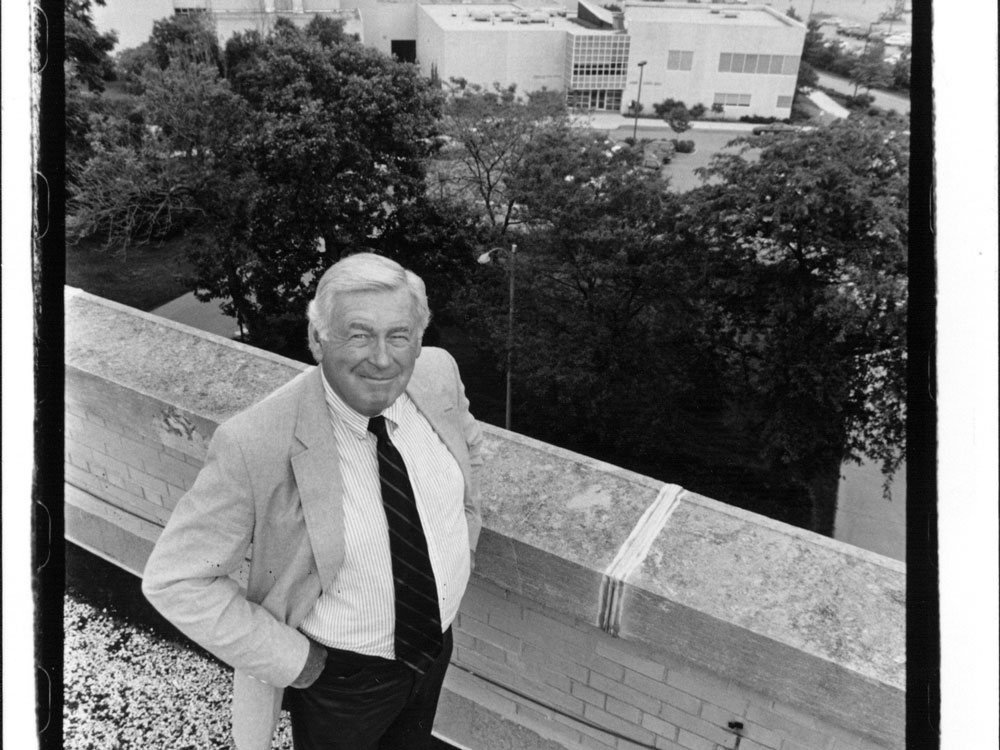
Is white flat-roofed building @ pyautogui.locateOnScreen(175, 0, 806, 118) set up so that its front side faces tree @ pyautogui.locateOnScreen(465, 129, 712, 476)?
yes

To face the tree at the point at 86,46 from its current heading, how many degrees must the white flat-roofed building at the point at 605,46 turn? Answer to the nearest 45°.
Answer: approximately 45° to its right

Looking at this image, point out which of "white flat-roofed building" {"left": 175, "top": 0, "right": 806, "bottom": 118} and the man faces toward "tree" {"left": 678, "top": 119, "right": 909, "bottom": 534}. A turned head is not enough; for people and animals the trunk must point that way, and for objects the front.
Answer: the white flat-roofed building

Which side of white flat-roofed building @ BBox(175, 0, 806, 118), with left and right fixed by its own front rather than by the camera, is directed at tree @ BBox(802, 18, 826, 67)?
left

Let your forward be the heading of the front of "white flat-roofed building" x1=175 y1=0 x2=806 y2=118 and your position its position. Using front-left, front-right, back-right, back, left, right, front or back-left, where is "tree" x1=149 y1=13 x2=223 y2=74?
front-right
